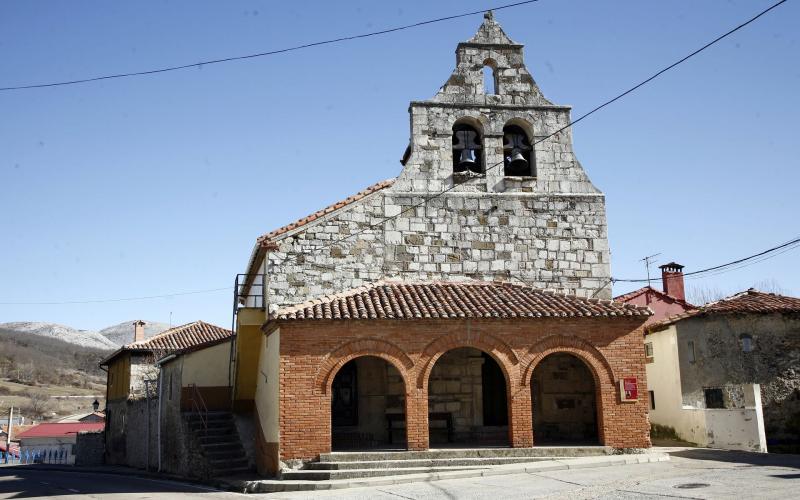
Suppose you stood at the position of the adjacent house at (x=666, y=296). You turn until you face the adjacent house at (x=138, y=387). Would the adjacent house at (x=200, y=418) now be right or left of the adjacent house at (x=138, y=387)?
left

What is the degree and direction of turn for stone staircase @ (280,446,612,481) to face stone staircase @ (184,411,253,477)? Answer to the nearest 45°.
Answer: approximately 135° to its right

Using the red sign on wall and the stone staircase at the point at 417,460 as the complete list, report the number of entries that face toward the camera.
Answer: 2

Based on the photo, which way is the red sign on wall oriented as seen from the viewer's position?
toward the camera

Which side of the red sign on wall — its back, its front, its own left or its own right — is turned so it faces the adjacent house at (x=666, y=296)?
back

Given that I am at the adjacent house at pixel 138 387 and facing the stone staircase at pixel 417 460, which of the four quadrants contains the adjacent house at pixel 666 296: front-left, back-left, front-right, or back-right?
front-left

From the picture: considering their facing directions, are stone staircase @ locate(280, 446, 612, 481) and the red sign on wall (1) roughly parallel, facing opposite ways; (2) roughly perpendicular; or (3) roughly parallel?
roughly parallel

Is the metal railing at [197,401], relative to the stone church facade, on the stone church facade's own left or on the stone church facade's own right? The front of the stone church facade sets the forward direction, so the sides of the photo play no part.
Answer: on the stone church facade's own right

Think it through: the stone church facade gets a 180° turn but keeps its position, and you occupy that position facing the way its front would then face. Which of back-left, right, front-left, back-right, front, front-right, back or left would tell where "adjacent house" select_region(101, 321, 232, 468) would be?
front-left

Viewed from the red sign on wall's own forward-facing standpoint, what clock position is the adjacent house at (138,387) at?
The adjacent house is roughly at 4 o'clock from the red sign on wall.

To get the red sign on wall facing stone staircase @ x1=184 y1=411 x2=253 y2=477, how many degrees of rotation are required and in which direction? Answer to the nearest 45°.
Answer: approximately 90° to its right

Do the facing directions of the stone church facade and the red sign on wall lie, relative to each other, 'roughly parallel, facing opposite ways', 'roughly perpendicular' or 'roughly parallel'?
roughly parallel

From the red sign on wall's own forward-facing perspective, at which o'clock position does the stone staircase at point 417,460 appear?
The stone staircase is roughly at 2 o'clock from the red sign on wall.

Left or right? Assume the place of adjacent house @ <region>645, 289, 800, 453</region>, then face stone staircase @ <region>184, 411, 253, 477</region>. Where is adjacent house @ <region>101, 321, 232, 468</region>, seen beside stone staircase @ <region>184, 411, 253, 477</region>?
right

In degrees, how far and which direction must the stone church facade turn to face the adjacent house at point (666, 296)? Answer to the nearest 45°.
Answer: approximately 135° to its left

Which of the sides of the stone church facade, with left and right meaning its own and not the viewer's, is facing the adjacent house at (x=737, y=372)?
left

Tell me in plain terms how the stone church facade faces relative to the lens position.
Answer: facing the viewer
